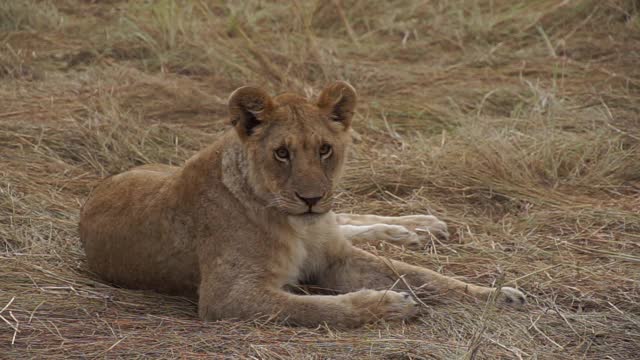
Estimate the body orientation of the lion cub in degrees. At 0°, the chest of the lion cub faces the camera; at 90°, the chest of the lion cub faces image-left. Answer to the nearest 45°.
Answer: approximately 315°
